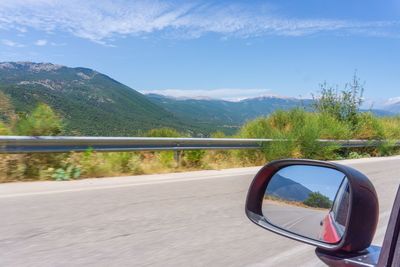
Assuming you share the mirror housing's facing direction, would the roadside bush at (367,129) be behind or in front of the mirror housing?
behind

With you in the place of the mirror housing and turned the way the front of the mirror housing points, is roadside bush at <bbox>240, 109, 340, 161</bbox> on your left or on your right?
on your right

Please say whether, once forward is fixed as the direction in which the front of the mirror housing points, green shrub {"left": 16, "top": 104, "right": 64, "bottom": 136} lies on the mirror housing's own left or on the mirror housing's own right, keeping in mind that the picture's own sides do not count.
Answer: on the mirror housing's own right

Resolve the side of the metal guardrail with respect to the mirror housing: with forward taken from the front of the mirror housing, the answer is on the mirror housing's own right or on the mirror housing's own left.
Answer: on the mirror housing's own right

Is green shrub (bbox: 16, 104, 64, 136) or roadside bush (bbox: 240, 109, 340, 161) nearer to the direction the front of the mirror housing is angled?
the green shrub

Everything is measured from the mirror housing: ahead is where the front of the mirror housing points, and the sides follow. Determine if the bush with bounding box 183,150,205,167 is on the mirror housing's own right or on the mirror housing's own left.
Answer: on the mirror housing's own right

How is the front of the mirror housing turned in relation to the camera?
facing the viewer and to the left of the viewer

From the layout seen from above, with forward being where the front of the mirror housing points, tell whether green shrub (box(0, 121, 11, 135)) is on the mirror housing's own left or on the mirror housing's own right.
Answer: on the mirror housing's own right

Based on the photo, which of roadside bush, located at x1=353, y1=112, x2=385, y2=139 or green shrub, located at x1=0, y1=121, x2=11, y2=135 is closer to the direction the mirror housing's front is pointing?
the green shrub

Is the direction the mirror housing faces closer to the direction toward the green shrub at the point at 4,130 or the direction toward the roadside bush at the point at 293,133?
the green shrub
